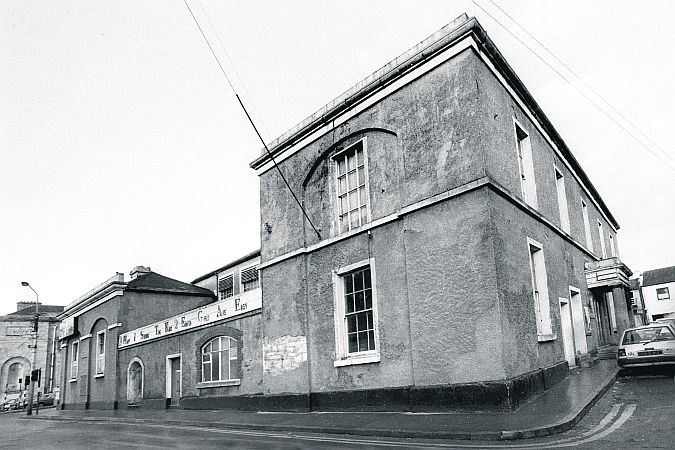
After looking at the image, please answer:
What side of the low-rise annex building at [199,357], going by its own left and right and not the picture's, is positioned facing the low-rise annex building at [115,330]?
right

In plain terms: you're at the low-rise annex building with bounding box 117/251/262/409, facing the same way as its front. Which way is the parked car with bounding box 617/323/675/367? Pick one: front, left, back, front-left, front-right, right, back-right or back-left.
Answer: left

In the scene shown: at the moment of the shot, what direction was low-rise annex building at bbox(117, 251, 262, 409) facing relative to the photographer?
facing the viewer and to the left of the viewer

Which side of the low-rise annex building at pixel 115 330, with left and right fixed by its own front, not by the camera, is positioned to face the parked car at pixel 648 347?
left
